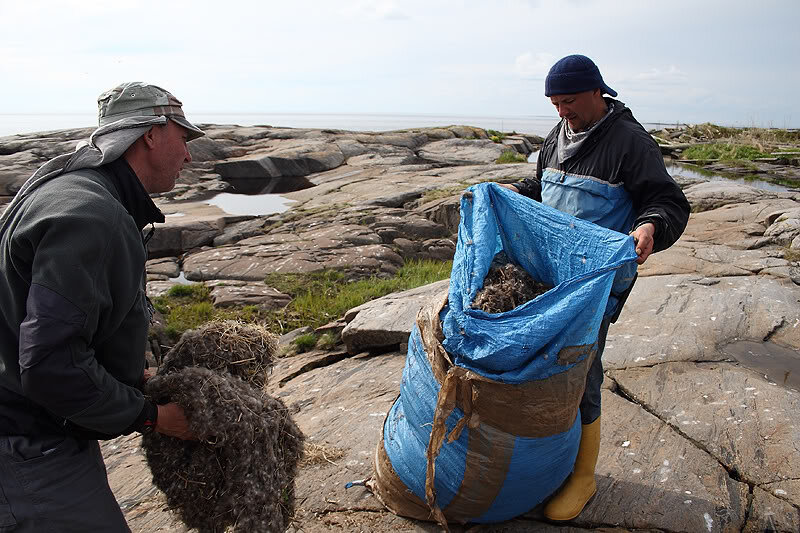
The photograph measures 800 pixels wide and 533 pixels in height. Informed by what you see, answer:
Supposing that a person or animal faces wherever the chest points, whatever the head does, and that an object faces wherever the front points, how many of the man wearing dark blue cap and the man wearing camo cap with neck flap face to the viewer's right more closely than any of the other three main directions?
1

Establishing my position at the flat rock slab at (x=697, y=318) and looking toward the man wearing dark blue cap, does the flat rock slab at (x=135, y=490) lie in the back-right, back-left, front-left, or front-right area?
front-right

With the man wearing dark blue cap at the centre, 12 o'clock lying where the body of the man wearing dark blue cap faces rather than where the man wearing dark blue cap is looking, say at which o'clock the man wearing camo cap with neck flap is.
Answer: The man wearing camo cap with neck flap is roughly at 12 o'clock from the man wearing dark blue cap.

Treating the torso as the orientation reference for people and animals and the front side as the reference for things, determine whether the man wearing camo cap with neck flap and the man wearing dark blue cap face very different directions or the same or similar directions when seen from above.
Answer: very different directions

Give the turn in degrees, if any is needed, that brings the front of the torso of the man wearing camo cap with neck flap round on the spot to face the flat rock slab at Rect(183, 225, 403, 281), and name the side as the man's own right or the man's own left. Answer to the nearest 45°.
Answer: approximately 90° to the man's own left

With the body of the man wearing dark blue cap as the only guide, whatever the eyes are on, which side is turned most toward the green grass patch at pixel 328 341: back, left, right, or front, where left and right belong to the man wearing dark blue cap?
right

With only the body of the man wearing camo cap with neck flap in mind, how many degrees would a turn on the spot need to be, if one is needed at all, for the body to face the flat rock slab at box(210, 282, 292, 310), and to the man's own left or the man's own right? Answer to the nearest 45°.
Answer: approximately 90° to the man's own left

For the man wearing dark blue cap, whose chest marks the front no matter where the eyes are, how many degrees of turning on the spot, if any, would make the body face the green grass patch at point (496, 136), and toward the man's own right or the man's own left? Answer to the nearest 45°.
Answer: approximately 135° to the man's own right

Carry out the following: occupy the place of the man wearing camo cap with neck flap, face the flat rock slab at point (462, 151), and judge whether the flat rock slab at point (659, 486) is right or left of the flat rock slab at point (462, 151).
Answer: right

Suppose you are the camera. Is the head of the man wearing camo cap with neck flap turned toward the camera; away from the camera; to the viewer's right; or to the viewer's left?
to the viewer's right

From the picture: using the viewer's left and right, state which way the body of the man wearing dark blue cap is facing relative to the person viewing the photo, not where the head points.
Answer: facing the viewer and to the left of the viewer

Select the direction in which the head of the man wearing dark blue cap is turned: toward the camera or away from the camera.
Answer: toward the camera

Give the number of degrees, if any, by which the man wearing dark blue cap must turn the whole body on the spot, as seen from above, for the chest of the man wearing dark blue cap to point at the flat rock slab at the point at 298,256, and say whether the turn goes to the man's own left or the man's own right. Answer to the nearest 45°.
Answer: approximately 90° to the man's own right

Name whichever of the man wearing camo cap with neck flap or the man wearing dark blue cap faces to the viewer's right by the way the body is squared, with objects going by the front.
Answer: the man wearing camo cap with neck flap

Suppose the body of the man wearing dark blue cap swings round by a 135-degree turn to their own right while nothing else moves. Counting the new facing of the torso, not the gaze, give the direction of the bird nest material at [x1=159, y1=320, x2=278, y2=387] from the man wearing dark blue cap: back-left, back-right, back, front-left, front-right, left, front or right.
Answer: back-left

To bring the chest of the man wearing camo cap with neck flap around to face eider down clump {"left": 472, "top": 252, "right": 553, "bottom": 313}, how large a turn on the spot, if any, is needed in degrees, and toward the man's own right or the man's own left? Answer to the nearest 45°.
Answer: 0° — they already face it

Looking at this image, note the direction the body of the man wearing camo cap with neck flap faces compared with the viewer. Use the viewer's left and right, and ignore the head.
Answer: facing to the right of the viewer

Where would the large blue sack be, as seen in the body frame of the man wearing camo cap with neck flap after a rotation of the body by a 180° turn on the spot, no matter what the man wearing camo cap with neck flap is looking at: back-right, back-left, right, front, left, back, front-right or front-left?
back
